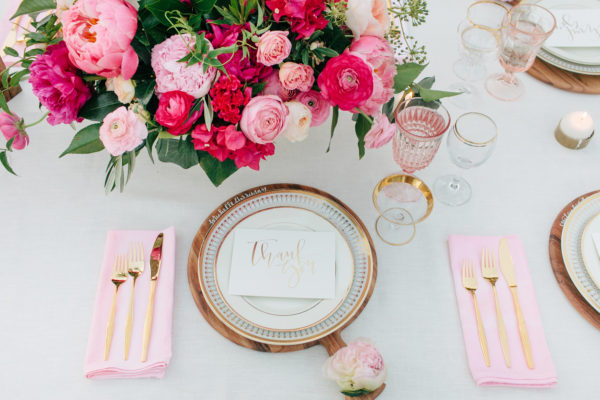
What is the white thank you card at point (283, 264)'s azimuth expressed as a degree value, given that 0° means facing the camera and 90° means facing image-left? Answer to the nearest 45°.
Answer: approximately 0°
